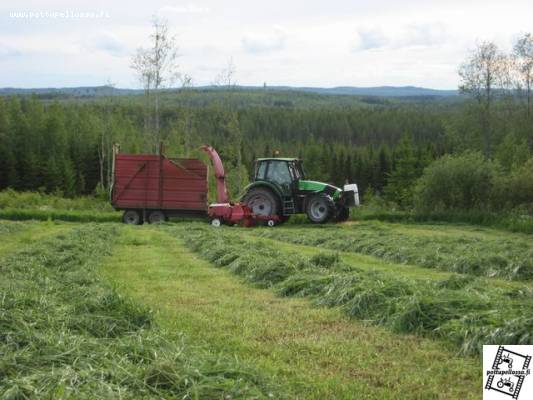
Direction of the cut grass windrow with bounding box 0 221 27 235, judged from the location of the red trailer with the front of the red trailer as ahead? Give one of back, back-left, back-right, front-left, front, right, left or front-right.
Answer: back-right

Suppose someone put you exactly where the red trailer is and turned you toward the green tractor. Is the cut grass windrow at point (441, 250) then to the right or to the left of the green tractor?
right

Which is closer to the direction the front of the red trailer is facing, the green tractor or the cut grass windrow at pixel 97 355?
the green tractor

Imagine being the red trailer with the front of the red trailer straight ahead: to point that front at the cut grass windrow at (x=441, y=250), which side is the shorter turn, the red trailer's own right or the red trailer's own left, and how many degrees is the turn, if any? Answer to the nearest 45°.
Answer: approximately 45° to the red trailer's own right

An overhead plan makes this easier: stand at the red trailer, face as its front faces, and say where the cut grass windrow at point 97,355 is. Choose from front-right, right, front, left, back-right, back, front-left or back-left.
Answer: right

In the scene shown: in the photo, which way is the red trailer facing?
to the viewer's right

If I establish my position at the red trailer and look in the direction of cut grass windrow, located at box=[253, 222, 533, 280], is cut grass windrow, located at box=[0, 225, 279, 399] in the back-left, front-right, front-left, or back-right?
front-right

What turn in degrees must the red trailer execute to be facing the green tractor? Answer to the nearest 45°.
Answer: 0° — it already faces it

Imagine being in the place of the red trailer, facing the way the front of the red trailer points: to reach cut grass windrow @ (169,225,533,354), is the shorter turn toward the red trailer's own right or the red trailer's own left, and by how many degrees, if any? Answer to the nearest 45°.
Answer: approximately 90° to the red trailer's own right
